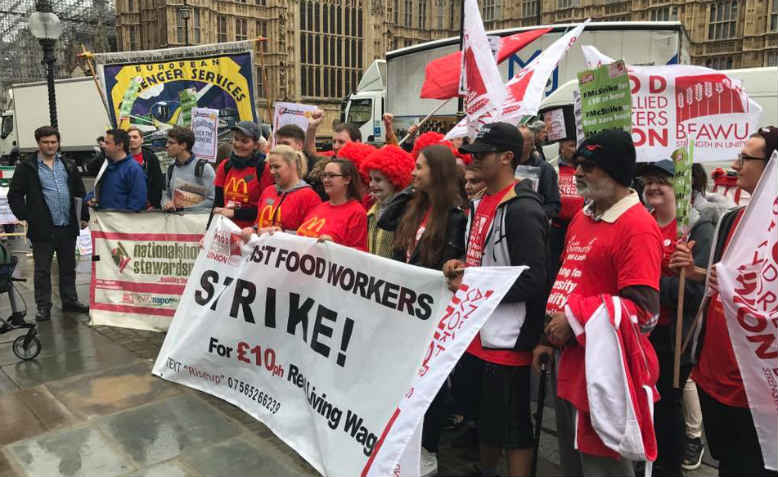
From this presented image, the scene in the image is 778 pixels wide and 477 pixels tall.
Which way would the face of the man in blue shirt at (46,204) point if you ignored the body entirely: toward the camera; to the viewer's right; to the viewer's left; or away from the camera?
toward the camera

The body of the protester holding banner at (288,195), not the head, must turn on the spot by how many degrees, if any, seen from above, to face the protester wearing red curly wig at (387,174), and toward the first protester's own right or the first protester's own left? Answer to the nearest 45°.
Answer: approximately 90° to the first protester's own left

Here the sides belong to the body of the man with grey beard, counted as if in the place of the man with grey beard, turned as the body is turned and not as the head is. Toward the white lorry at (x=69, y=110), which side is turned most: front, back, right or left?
right

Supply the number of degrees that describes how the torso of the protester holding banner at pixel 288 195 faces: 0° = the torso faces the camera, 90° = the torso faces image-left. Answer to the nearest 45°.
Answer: approximately 45°

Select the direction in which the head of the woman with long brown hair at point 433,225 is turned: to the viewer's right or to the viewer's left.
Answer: to the viewer's left

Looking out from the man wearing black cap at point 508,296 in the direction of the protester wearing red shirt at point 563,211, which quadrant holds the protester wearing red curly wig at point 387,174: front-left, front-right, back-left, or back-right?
front-left

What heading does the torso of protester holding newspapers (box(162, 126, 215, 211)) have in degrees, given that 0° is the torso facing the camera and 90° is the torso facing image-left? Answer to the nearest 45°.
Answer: approximately 45°
